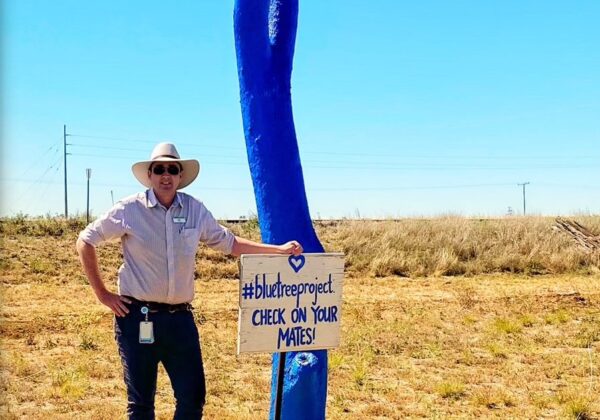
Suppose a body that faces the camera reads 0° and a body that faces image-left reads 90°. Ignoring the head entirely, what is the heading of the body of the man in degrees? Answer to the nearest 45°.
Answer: approximately 0°

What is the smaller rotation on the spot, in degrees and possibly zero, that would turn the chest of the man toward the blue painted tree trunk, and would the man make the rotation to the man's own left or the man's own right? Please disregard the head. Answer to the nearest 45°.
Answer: approximately 135° to the man's own left
